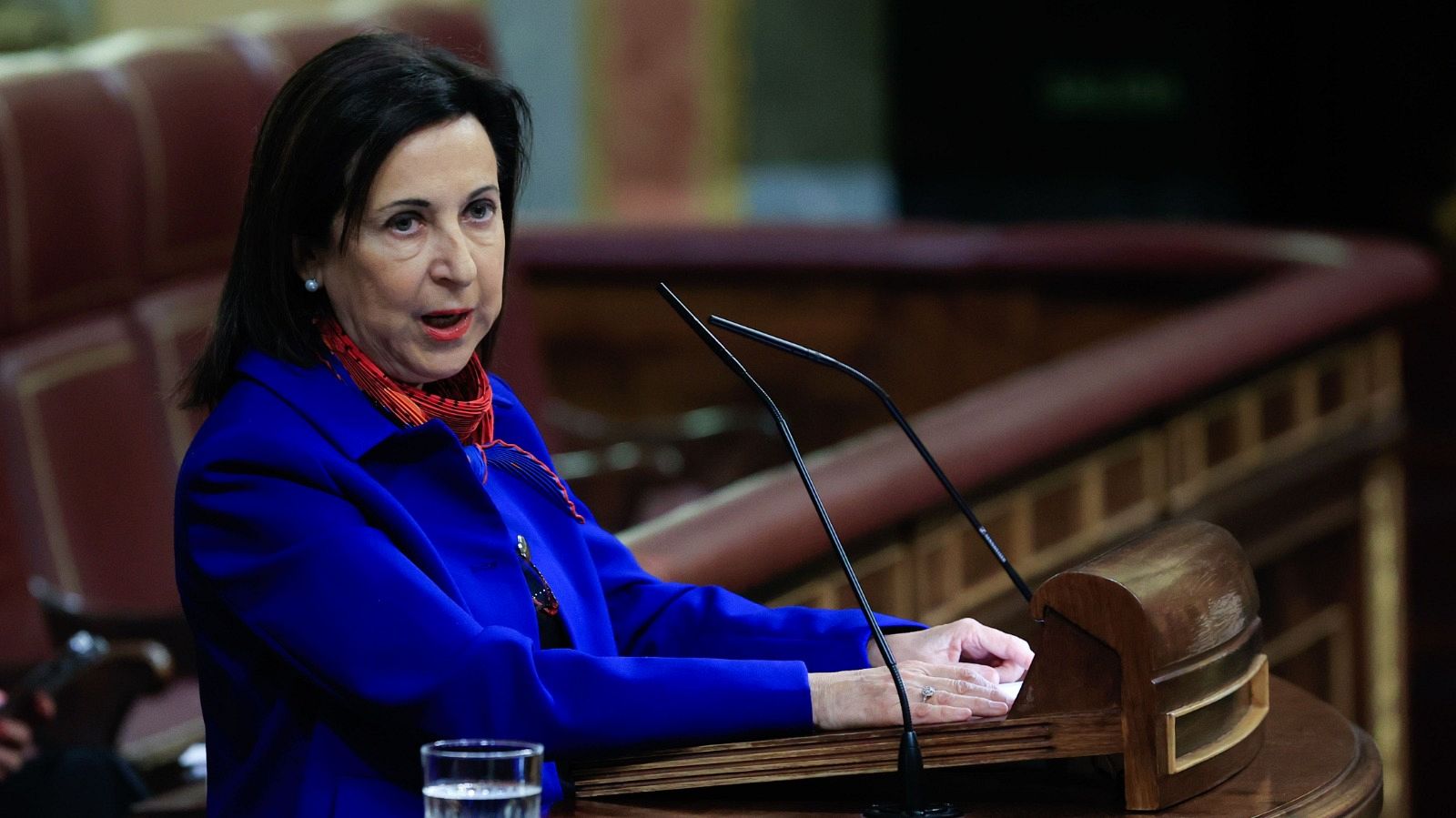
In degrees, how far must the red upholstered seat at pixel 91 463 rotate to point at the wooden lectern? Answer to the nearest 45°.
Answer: approximately 45° to its right

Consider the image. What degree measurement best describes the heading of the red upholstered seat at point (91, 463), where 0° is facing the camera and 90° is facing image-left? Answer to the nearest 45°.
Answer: approximately 315°

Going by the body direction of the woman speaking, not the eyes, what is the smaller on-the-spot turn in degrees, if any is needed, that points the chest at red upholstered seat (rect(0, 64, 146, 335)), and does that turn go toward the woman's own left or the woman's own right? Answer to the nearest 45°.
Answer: approximately 135° to the woman's own left

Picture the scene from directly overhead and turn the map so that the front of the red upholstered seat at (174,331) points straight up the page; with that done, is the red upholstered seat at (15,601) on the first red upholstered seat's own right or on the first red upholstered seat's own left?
on the first red upholstered seat's own right

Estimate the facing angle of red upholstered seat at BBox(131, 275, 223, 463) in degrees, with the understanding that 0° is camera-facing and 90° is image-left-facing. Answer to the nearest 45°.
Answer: approximately 315°

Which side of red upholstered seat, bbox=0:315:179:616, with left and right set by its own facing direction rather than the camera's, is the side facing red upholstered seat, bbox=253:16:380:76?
left

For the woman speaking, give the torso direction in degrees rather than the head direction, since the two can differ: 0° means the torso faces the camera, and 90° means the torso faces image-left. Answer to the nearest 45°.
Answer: approximately 315°
